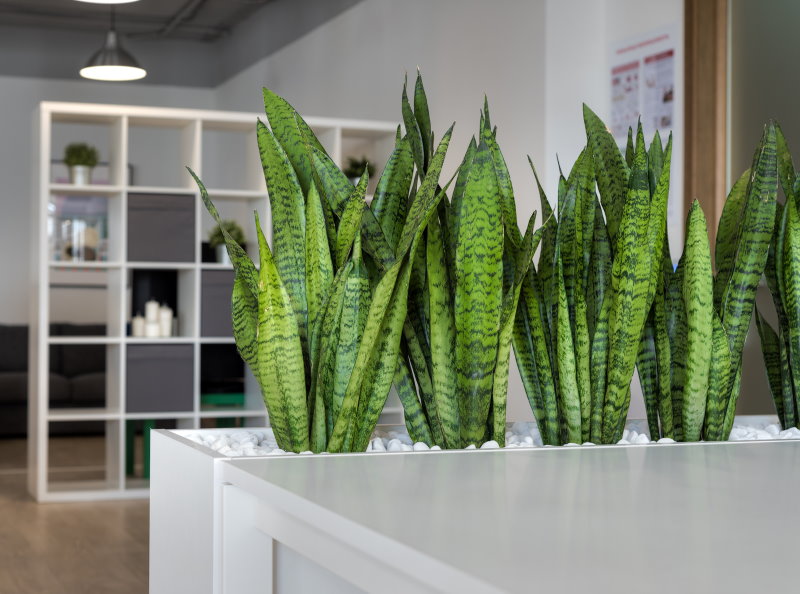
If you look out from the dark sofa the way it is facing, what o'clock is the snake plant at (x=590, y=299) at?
The snake plant is roughly at 12 o'clock from the dark sofa.

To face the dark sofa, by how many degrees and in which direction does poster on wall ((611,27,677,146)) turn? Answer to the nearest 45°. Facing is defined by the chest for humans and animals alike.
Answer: approximately 90° to its right

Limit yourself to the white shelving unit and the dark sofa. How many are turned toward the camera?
2

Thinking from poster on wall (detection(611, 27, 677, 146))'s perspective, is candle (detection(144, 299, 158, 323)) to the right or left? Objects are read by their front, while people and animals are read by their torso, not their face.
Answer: on its right

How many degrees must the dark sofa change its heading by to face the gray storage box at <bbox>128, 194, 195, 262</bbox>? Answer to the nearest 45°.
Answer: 0° — it already faces it

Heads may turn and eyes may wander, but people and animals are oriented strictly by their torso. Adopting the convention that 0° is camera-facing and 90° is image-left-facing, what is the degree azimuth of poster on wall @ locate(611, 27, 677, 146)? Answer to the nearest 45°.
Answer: approximately 45°

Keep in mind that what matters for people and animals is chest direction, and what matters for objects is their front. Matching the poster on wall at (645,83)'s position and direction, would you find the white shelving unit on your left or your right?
on your right

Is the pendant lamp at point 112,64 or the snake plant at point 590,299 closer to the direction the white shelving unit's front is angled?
the snake plant
